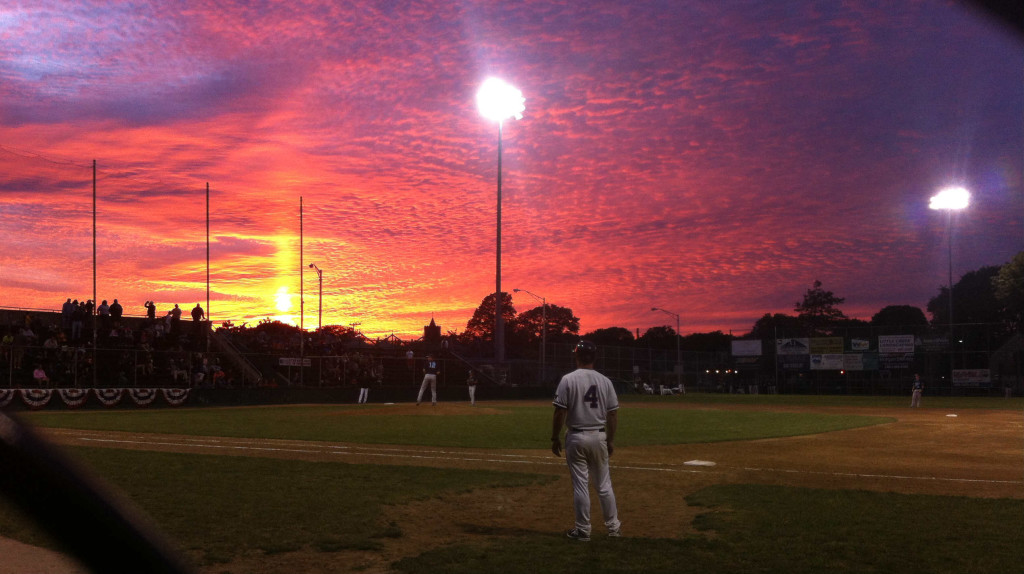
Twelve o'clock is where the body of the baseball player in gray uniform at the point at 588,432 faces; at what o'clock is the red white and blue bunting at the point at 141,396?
The red white and blue bunting is roughly at 11 o'clock from the baseball player in gray uniform.

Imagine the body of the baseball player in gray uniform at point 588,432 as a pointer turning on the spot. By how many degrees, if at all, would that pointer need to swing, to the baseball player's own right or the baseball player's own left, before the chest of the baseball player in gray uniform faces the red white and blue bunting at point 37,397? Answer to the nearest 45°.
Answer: approximately 45° to the baseball player's own left

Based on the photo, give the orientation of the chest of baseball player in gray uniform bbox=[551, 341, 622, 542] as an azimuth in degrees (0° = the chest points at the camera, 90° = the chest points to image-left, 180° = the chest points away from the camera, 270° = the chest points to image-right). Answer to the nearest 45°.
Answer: approximately 180°

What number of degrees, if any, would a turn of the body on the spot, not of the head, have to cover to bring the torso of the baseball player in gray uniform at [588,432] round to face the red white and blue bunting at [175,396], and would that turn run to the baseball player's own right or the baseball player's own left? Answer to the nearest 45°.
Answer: approximately 45° to the baseball player's own left

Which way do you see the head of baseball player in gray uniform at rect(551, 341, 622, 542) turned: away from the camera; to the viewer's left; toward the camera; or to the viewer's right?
away from the camera

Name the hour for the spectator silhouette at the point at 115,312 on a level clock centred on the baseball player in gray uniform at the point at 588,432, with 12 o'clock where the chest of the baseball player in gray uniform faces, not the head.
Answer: The spectator silhouette is roughly at 11 o'clock from the baseball player in gray uniform.
